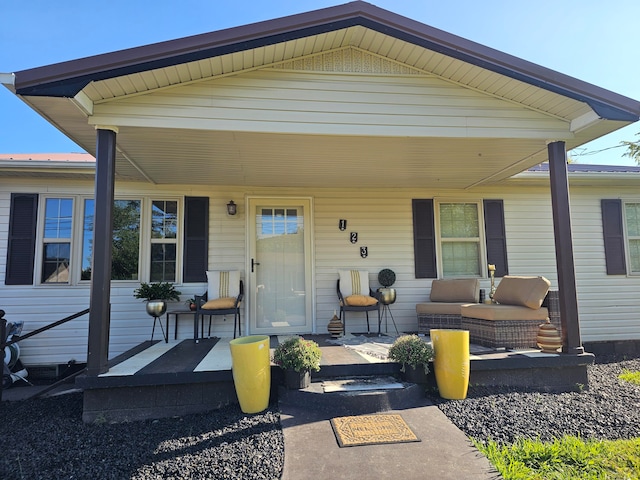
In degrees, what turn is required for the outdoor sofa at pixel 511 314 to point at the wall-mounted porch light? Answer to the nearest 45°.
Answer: approximately 45° to its right

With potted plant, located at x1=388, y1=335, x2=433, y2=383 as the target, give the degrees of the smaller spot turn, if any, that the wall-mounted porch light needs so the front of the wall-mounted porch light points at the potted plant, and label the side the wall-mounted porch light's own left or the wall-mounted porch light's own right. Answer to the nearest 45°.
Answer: approximately 45° to the wall-mounted porch light's own left

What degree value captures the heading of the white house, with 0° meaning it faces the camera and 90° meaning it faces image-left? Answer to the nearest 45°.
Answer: approximately 0°

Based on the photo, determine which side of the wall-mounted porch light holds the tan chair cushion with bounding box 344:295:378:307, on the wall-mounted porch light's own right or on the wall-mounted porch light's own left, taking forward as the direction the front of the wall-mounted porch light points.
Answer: on the wall-mounted porch light's own left

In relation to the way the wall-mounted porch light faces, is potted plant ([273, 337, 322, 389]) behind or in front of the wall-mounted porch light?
in front

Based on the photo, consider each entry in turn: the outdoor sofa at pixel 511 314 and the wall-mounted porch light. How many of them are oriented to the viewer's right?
0
